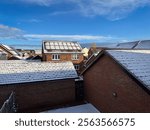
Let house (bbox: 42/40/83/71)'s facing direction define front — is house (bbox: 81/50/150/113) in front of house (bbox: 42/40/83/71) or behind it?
in front

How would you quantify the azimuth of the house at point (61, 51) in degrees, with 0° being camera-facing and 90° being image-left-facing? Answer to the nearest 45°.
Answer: approximately 0°

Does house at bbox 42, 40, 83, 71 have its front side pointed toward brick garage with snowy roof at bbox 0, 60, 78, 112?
yes
